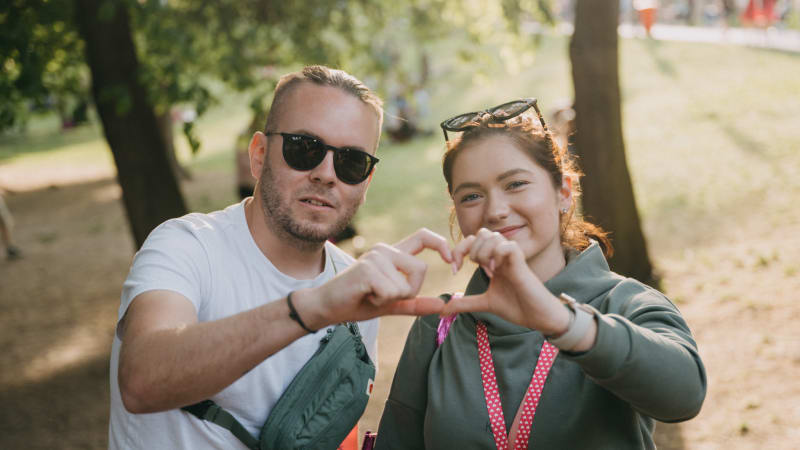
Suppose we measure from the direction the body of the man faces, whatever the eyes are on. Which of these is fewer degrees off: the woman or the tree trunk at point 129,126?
the woman

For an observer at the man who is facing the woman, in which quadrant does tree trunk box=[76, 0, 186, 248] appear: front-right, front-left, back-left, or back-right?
back-left

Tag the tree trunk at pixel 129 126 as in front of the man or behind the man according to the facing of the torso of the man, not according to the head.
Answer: behind

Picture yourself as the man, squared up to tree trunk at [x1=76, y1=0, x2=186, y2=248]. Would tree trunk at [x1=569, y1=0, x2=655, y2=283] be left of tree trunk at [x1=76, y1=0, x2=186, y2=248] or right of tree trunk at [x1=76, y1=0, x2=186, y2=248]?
right

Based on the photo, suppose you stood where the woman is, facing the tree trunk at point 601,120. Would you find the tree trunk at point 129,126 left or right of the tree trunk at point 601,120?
left

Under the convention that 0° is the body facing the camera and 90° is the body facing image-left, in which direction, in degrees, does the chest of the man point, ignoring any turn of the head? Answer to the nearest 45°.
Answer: approximately 315°

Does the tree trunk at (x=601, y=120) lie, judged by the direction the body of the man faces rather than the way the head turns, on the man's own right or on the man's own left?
on the man's own left
